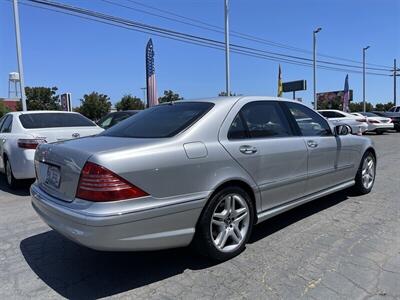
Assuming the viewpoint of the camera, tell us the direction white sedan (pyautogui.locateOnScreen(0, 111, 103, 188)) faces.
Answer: facing away from the viewer and to the left of the viewer

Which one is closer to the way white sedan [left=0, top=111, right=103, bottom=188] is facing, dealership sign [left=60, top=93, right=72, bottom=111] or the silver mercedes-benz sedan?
the dealership sign

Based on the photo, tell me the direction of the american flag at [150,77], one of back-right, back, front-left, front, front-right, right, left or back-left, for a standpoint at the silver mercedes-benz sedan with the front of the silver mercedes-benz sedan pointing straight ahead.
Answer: front-left

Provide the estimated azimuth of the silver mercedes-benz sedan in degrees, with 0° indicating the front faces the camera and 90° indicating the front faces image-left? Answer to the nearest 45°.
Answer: approximately 225°

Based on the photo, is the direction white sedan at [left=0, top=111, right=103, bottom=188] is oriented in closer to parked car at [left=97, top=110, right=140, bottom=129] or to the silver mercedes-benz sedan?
the parked car

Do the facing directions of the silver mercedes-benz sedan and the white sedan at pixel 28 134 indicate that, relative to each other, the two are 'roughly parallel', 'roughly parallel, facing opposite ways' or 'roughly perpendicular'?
roughly perpendicular

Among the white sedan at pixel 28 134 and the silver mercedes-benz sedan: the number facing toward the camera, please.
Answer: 0

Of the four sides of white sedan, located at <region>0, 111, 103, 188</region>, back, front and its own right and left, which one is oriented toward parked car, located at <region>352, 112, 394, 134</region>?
right

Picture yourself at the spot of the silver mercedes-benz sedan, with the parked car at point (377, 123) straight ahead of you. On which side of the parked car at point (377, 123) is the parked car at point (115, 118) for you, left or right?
left
